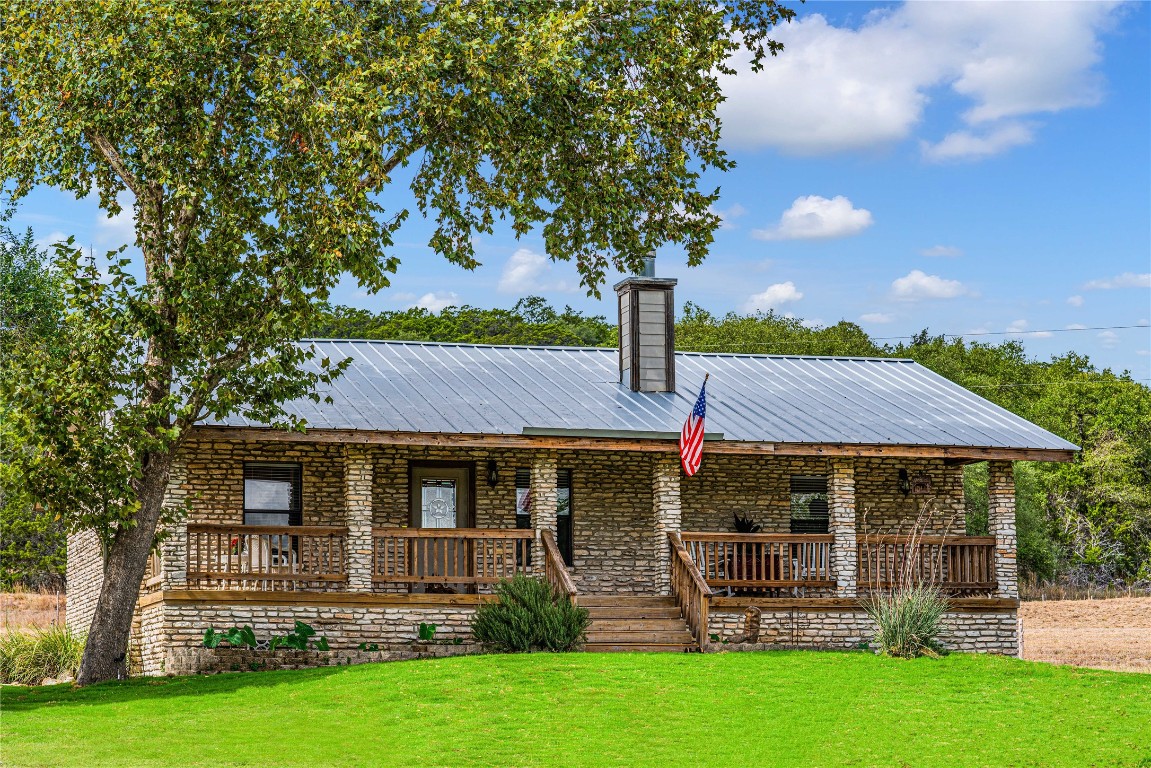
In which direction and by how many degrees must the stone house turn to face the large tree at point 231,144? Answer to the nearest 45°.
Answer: approximately 45° to its right

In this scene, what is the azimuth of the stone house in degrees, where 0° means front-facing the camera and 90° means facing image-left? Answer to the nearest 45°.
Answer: approximately 0°

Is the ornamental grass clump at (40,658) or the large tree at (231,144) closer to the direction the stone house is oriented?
the large tree

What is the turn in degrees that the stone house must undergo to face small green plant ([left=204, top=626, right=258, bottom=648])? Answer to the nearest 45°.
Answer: approximately 45° to its right

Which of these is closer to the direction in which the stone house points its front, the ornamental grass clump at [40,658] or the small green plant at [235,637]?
the small green plant

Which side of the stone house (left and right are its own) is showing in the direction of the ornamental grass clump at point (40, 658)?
right
